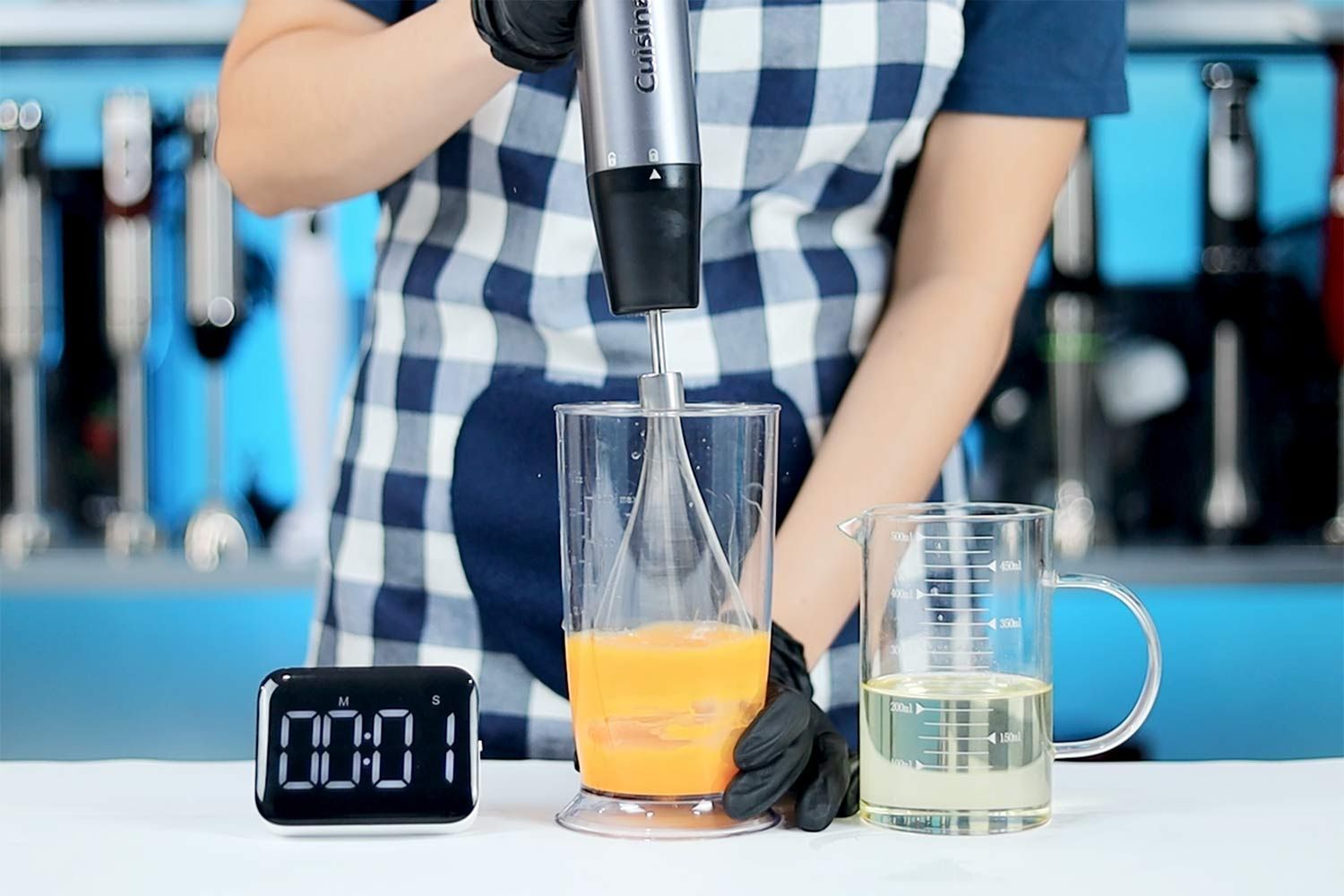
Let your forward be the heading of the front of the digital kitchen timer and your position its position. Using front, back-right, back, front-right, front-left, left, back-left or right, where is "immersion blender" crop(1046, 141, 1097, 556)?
back-left

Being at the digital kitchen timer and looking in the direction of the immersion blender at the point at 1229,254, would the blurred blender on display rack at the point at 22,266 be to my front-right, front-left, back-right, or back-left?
front-left

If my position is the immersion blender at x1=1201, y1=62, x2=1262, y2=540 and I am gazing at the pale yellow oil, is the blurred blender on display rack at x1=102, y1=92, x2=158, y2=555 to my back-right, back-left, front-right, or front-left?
front-right

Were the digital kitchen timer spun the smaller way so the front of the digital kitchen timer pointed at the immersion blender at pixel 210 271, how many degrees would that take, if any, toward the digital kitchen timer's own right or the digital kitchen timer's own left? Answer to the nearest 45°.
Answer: approximately 180°

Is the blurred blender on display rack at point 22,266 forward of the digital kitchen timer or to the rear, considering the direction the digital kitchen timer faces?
to the rear

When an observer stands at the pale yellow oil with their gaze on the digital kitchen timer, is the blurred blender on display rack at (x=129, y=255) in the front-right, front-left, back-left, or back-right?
front-right

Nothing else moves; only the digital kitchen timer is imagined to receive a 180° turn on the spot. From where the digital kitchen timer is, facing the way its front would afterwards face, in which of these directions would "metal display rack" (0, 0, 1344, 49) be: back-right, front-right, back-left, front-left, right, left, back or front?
front

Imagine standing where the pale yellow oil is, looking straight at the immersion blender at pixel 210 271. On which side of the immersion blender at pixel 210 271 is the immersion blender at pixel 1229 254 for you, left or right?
right

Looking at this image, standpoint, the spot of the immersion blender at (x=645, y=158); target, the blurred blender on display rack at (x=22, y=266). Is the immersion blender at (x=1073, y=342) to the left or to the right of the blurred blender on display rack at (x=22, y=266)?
right

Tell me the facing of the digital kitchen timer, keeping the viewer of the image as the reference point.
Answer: facing the viewer

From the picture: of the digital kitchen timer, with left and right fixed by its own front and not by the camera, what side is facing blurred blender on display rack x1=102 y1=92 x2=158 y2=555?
back
